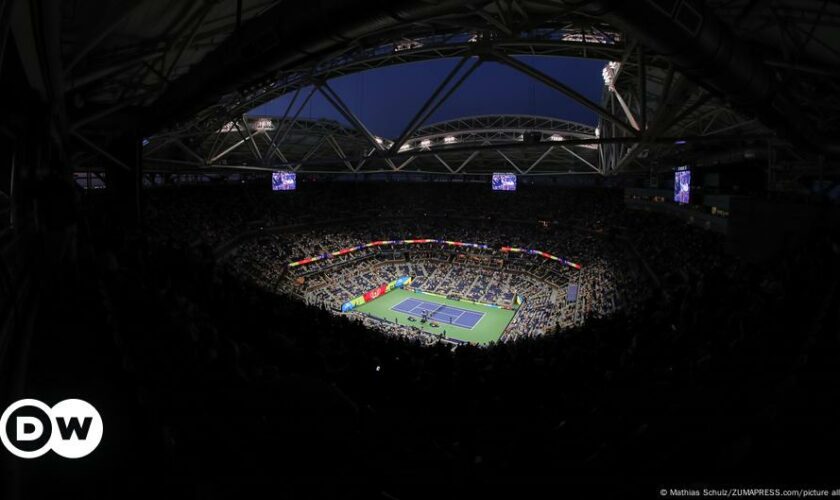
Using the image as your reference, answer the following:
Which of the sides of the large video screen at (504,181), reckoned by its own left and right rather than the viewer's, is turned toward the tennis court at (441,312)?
front

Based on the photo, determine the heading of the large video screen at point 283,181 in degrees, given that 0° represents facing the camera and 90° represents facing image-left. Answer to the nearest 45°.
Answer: approximately 0°

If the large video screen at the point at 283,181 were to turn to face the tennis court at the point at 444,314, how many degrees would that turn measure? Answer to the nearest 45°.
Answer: approximately 45° to its left

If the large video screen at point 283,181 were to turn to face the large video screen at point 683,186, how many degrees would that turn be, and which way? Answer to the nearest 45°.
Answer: approximately 45° to its left

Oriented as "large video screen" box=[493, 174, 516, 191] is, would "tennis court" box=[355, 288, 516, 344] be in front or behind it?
in front

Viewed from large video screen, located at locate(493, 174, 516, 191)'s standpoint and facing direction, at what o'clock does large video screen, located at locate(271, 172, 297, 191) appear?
large video screen, located at locate(271, 172, 297, 191) is roughly at 2 o'clock from large video screen, located at locate(493, 174, 516, 191).

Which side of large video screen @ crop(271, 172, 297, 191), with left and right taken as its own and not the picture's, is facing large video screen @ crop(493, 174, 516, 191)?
left

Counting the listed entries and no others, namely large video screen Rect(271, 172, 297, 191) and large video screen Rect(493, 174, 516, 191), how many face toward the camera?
2

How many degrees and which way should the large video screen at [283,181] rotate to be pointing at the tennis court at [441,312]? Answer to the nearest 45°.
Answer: approximately 45° to its left

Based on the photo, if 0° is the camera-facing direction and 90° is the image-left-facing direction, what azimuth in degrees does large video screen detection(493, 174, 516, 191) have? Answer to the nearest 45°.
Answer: approximately 0°

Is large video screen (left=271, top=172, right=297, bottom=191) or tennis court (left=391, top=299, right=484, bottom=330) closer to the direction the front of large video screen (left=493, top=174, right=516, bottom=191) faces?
the tennis court

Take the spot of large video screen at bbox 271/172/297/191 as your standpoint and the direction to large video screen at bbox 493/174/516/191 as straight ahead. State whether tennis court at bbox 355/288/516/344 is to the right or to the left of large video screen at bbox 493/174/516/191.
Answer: right
